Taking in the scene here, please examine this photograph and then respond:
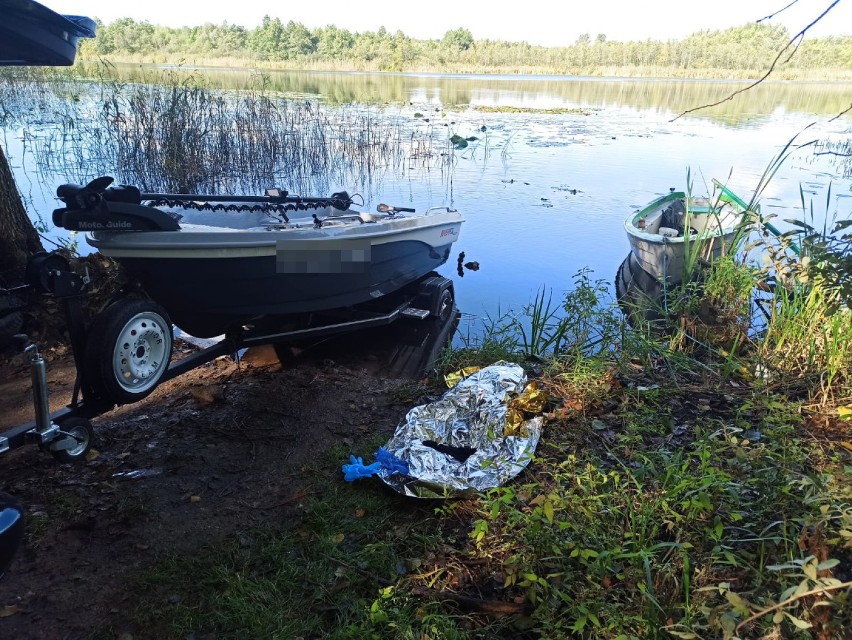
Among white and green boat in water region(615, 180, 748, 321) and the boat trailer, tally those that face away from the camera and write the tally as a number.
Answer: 0

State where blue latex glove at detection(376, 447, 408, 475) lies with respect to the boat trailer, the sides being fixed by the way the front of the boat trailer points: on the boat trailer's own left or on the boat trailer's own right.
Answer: on the boat trailer's own left

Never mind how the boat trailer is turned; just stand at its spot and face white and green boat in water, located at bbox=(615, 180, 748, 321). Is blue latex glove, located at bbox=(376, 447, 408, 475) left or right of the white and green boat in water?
right

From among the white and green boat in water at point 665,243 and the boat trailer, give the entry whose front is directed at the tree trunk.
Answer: the white and green boat in water

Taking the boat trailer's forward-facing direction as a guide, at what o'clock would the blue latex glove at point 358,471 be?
The blue latex glove is roughly at 8 o'clock from the boat trailer.

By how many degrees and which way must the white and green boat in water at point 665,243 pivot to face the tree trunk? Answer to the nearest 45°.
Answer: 0° — it already faces it

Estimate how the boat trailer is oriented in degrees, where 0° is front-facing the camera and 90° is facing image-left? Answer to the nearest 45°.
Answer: approximately 45°

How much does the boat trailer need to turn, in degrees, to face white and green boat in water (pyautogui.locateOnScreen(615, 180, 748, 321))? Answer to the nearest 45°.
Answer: approximately 180°

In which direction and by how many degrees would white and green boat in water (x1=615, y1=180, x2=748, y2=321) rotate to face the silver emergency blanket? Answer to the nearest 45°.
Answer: approximately 45° to its left
